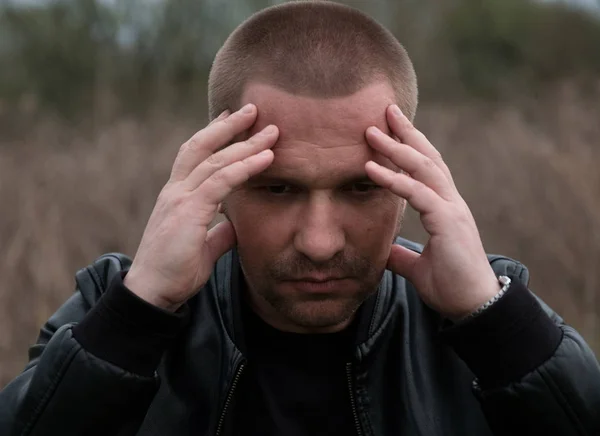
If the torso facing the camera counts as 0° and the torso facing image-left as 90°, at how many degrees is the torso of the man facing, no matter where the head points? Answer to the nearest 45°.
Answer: approximately 0°
